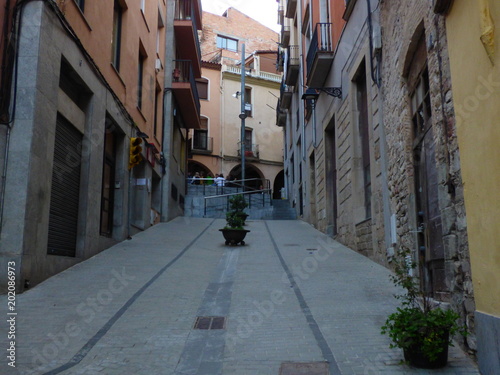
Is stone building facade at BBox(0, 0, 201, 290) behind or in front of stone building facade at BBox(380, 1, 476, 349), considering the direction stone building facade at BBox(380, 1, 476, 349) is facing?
in front

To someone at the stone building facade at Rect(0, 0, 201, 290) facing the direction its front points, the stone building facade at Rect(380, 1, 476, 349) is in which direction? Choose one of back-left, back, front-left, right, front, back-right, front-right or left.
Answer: front-right

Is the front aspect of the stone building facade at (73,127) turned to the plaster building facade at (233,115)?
no

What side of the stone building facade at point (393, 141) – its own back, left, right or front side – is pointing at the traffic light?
front

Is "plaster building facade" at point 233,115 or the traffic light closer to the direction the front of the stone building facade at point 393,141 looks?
the traffic light

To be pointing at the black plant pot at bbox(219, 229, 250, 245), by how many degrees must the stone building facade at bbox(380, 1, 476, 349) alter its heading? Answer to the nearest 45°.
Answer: approximately 45° to its right

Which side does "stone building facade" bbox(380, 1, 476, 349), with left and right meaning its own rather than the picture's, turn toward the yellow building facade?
left

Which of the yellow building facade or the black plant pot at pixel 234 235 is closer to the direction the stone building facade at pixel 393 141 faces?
the black plant pot

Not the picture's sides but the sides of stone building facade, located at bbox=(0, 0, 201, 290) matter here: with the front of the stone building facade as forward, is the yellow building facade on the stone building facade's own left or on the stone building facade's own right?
on the stone building facade's own right

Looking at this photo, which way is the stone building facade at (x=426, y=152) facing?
to the viewer's left

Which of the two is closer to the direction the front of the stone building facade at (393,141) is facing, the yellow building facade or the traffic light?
the traffic light

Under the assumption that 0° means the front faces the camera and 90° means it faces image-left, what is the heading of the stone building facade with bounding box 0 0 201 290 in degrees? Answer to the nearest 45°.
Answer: approximately 270°

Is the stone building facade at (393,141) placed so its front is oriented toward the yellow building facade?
no

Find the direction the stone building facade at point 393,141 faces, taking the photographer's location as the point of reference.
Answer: facing to the left of the viewer

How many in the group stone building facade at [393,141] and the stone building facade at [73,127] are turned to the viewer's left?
1

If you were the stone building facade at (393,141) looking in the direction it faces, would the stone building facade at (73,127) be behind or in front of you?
in front

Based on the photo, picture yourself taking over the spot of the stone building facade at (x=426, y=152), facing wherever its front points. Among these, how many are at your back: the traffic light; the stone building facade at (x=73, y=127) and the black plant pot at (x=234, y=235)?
0
